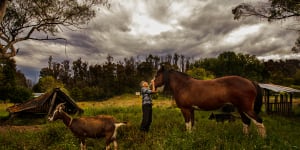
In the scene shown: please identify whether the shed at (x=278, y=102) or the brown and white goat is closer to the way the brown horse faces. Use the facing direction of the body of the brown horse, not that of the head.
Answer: the brown and white goat

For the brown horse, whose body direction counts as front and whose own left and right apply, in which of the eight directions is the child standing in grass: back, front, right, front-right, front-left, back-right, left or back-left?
front

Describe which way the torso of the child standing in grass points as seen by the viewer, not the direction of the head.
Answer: to the viewer's right

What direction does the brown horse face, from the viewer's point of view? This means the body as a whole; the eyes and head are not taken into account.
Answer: to the viewer's left

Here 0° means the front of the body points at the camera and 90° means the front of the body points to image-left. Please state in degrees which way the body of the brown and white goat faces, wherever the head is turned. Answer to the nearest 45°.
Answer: approximately 90°

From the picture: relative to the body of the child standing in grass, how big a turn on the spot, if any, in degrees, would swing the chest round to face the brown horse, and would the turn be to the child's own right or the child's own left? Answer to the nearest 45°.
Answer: approximately 45° to the child's own right

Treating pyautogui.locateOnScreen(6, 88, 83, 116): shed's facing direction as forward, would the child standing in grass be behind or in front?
in front

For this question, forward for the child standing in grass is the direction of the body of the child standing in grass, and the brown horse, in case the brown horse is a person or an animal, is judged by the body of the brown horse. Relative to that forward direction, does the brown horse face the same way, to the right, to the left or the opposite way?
the opposite way

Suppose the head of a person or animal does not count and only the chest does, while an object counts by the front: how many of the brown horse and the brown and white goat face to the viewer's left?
2

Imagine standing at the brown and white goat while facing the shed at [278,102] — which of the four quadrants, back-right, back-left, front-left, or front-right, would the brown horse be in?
front-right

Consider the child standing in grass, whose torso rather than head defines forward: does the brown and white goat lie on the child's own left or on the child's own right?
on the child's own right

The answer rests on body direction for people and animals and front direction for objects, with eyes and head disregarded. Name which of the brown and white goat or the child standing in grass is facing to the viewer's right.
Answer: the child standing in grass

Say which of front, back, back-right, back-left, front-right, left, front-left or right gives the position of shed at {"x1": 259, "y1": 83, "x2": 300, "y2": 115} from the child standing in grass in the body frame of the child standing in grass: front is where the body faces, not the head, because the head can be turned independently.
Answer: front-left

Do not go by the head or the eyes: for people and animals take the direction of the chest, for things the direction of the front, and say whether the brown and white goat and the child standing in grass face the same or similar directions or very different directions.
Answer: very different directions
